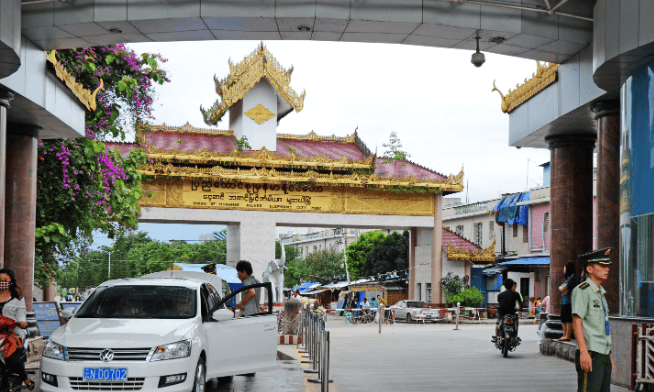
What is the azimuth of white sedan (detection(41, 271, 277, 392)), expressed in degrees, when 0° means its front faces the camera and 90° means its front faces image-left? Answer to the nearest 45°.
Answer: approximately 45°

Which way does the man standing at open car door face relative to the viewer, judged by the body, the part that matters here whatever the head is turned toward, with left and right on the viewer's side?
facing to the left of the viewer

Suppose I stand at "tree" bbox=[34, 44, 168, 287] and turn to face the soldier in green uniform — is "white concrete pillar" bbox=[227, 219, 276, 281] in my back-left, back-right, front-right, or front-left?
back-left

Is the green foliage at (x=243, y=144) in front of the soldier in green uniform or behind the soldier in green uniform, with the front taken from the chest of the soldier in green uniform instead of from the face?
behind

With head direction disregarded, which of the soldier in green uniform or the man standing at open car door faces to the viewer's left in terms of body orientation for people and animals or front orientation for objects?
the man standing at open car door

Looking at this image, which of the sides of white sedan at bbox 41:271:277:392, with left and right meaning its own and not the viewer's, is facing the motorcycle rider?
back

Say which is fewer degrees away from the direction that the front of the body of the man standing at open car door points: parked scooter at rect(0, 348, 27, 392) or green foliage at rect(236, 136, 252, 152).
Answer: the parked scooter

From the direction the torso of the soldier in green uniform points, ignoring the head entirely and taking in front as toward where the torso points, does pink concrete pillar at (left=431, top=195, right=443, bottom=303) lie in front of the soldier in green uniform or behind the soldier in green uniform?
behind
